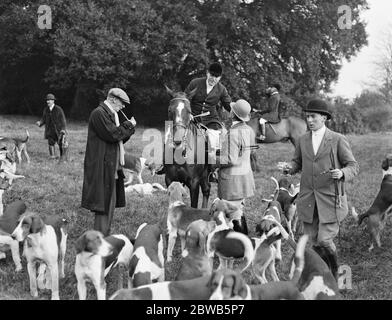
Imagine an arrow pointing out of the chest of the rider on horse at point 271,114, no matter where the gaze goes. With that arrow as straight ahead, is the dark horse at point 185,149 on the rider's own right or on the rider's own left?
on the rider's own left

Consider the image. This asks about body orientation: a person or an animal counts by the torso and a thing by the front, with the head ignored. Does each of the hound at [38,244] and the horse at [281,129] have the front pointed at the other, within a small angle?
no

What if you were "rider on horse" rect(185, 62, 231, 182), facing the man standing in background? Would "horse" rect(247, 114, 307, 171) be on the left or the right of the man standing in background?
right

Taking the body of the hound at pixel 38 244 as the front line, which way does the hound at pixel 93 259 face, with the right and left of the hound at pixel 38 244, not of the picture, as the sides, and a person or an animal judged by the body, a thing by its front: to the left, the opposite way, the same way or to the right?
the same way

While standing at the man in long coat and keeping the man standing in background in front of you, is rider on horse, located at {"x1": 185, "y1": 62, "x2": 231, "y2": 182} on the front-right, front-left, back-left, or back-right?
front-right

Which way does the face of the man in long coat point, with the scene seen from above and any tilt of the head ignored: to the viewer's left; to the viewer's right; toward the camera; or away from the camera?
to the viewer's right

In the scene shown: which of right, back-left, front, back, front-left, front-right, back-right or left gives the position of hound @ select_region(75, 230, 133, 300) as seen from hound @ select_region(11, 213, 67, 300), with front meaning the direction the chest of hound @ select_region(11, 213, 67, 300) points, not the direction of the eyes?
left

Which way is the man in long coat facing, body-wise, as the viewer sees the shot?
to the viewer's right

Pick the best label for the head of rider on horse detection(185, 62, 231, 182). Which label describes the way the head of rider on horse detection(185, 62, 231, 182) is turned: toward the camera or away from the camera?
toward the camera

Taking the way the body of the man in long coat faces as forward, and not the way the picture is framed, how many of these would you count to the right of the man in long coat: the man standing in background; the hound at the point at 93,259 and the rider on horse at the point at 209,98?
1

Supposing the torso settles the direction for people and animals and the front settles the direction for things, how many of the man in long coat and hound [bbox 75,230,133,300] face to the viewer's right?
1

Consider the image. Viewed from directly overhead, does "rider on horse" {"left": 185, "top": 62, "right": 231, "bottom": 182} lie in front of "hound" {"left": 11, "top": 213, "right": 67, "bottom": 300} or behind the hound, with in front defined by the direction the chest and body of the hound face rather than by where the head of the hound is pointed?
behind

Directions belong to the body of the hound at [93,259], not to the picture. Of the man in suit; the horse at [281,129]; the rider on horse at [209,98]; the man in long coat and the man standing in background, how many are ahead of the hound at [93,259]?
0

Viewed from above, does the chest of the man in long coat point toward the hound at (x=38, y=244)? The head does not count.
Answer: no
